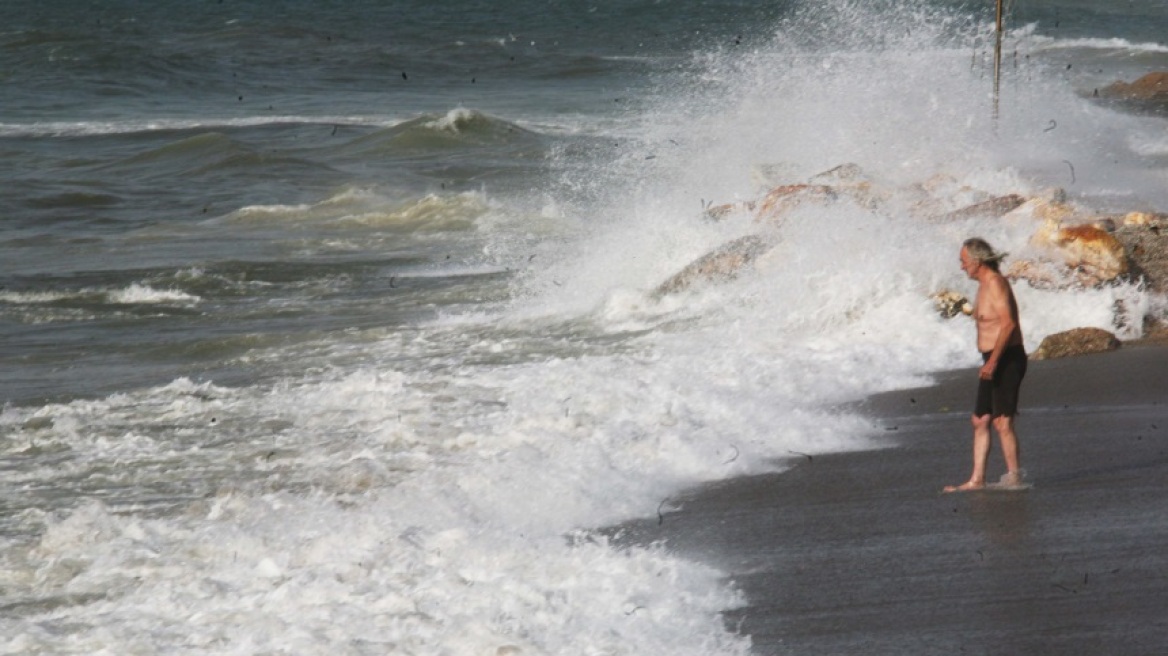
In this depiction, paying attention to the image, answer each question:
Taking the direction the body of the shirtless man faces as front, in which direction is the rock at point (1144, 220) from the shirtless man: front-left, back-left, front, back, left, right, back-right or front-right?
right

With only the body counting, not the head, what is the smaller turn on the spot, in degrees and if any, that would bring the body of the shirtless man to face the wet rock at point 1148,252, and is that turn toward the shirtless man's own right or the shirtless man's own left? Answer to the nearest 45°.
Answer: approximately 90° to the shirtless man's own right

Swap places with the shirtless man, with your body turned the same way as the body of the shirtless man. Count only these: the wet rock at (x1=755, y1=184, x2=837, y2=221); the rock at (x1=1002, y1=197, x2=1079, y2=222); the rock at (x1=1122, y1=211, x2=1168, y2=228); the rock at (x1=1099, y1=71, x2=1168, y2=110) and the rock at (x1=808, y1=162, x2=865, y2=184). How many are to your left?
0

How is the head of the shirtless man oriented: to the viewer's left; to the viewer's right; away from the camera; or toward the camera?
to the viewer's left

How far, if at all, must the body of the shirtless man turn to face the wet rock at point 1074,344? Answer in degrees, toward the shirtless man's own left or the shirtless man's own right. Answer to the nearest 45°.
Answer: approximately 90° to the shirtless man's own right

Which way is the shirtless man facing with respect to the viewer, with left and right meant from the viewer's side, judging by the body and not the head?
facing to the left of the viewer

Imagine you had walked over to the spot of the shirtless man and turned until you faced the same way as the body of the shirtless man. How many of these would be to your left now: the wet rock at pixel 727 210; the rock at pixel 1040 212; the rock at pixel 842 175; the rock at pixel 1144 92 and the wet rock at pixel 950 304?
0

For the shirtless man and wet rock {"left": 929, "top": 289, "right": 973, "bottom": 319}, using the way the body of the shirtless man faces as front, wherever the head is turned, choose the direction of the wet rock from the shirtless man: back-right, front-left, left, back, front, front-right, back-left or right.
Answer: right

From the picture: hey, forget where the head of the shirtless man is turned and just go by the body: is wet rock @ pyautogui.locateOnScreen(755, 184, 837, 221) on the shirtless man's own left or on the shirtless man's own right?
on the shirtless man's own right

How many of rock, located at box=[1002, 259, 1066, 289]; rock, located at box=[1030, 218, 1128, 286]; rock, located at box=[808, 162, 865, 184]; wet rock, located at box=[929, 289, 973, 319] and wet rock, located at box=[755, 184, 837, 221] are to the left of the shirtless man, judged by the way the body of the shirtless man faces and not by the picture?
0

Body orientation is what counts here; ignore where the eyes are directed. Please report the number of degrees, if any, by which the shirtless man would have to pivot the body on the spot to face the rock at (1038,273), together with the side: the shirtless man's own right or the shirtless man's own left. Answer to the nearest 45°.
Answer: approximately 90° to the shirtless man's own right

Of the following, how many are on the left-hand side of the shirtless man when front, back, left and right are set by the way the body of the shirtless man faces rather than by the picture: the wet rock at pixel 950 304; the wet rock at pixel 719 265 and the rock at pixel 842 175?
0

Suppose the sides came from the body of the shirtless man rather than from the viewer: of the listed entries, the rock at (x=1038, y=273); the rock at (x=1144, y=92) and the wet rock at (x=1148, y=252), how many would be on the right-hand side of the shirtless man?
3

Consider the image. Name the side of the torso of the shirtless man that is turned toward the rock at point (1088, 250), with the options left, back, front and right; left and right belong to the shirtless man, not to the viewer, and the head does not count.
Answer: right

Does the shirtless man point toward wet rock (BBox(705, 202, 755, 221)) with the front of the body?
no

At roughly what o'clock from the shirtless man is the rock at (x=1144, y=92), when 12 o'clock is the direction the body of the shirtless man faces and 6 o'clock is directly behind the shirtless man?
The rock is roughly at 3 o'clock from the shirtless man.

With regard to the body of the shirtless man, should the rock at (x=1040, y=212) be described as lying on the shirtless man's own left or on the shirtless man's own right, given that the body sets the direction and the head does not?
on the shirtless man's own right

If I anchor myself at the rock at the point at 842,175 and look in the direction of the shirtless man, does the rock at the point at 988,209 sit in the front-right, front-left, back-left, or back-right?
front-left

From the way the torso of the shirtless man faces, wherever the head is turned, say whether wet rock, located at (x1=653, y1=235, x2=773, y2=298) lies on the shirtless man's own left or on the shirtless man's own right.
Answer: on the shirtless man's own right
